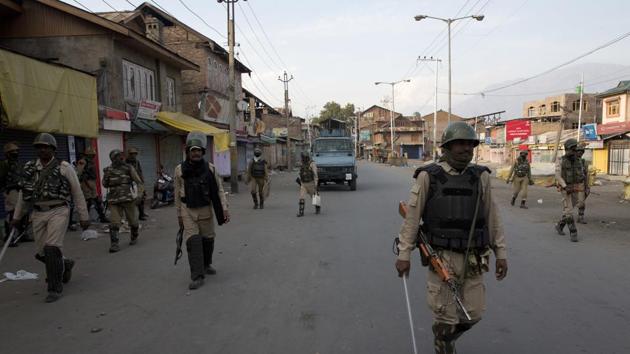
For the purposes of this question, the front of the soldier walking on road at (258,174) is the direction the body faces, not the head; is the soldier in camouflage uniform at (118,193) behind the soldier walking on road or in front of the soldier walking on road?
in front

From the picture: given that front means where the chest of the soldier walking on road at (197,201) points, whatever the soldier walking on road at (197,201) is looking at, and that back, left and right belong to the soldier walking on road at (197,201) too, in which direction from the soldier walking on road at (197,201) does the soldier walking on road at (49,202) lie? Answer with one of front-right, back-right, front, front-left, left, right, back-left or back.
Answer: right

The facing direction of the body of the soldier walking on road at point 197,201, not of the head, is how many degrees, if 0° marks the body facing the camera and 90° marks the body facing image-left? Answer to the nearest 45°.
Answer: approximately 0°

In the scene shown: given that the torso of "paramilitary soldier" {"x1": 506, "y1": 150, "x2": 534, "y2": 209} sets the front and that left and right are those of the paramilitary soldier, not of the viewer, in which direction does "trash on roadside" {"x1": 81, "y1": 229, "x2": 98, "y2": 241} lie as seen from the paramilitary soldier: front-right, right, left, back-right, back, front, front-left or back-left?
front-right

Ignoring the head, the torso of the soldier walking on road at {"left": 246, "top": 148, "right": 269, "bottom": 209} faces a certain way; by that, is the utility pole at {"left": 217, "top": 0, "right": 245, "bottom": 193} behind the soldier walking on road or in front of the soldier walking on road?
behind

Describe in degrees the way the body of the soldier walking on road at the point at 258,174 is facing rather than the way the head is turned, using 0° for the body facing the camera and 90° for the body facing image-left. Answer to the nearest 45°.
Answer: approximately 0°

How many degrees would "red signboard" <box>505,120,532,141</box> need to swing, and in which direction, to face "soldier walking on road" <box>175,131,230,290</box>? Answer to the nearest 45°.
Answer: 0° — it already faces them

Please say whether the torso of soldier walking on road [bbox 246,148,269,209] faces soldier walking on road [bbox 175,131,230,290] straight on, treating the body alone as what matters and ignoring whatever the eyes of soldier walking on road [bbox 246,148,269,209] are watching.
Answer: yes
